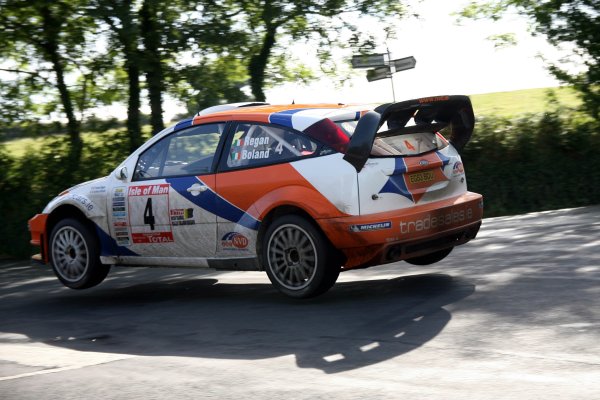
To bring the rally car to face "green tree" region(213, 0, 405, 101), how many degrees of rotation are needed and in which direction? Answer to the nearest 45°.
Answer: approximately 45° to its right

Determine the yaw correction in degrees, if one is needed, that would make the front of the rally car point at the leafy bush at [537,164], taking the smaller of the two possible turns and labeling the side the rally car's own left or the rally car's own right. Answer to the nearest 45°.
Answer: approximately 90° to the rally car's own right

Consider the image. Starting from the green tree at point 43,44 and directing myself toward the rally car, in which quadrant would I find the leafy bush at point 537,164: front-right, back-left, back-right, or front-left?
front-left

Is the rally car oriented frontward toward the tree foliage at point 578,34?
no

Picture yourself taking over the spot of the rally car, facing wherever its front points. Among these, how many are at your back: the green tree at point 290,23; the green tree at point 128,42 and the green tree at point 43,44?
0

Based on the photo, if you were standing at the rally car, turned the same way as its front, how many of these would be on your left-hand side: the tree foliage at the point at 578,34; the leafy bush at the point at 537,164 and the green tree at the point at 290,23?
0

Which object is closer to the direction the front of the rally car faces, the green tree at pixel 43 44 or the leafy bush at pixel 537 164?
the green tree

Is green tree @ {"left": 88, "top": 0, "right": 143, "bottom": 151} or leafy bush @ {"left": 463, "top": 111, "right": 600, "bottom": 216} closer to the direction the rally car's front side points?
the green tree

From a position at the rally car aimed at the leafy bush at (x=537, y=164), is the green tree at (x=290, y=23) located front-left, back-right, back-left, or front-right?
front-left

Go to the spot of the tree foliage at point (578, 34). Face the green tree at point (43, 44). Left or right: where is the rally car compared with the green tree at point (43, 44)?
left

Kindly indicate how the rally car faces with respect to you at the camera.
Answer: facing away from the viewer and to the left of the viewer

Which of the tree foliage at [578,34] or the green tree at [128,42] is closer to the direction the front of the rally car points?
the green tree

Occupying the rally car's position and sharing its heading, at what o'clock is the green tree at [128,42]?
The green tree is roughly at 1 o'clock from the rally car.

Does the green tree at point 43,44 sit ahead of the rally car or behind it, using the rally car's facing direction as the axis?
ahead

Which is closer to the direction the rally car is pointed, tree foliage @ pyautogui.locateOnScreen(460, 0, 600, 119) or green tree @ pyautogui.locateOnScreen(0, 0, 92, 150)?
the green tree
